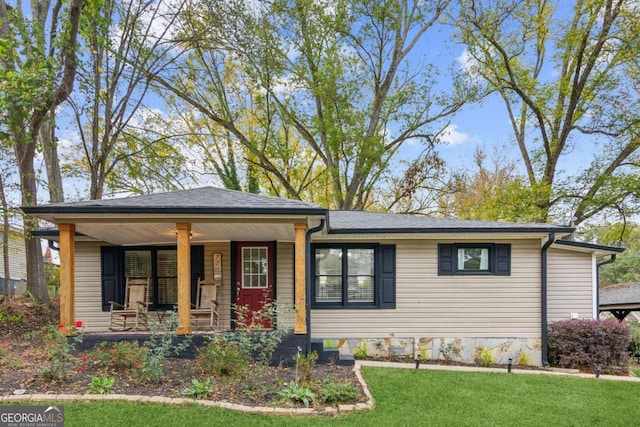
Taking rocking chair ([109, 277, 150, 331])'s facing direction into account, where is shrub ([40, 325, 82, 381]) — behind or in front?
in front

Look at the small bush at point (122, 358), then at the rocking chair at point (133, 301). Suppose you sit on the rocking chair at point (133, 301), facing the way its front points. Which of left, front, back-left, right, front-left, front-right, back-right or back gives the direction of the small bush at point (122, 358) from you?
front-left

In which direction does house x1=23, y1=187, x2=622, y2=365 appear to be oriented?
toward the camera

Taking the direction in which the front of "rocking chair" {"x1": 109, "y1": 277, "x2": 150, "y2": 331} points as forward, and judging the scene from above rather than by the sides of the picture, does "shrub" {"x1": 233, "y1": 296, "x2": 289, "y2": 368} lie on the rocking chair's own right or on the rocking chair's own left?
on the rocking chair's own left

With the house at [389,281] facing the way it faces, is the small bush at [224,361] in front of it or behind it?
in front

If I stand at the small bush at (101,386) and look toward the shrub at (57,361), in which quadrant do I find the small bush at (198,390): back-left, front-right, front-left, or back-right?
back-right

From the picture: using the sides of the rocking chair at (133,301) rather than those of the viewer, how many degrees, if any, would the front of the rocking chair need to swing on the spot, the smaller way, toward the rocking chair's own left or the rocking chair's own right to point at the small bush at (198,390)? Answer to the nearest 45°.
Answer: approximately 45° to the rocking chair's own left

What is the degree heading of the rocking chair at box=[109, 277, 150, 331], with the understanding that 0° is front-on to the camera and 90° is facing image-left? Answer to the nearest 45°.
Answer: approximately 45°

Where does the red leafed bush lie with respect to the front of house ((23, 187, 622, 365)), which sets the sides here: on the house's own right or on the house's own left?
on the house's own left
